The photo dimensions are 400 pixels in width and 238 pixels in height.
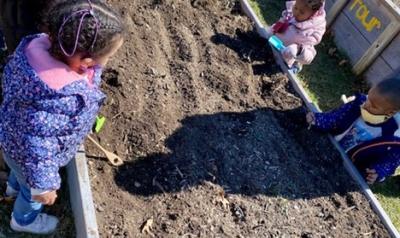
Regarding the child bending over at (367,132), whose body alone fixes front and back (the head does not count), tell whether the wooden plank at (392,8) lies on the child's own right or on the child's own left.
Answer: on the child's own right

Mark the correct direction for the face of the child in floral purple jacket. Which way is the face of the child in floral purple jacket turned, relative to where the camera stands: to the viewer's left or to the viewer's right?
to the viewer's right

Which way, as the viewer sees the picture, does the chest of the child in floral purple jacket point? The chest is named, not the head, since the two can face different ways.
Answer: to the viewer's right

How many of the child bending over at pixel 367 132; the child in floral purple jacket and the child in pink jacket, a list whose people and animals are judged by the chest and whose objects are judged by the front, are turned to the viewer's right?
1

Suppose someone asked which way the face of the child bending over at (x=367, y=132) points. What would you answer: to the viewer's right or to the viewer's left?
to the viewer's left

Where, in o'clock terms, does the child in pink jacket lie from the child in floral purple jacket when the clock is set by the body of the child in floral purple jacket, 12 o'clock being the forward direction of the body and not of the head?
The child in pink jacket is roughly at 10 o'clock from the child in floral purple jacket.

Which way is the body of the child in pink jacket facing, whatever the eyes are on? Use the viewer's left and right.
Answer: facing the viewer and to the left of the viewer

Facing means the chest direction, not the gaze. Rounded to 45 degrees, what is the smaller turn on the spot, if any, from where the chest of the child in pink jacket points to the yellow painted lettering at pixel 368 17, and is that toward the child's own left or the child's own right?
approximately 180°

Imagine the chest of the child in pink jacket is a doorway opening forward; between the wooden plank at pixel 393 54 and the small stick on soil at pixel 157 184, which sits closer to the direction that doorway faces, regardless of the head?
the small stick on soil

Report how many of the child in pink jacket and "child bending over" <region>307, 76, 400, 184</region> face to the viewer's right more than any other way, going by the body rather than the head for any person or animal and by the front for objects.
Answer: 0

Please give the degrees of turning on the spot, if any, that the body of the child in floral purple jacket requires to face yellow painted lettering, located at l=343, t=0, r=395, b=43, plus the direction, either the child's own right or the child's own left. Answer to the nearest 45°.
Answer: approximately 45° to the child's own left

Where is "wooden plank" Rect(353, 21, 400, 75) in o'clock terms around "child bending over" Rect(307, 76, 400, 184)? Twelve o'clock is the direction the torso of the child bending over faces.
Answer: The wooden plank is roughly at 4 o'clock from the child bending over.
